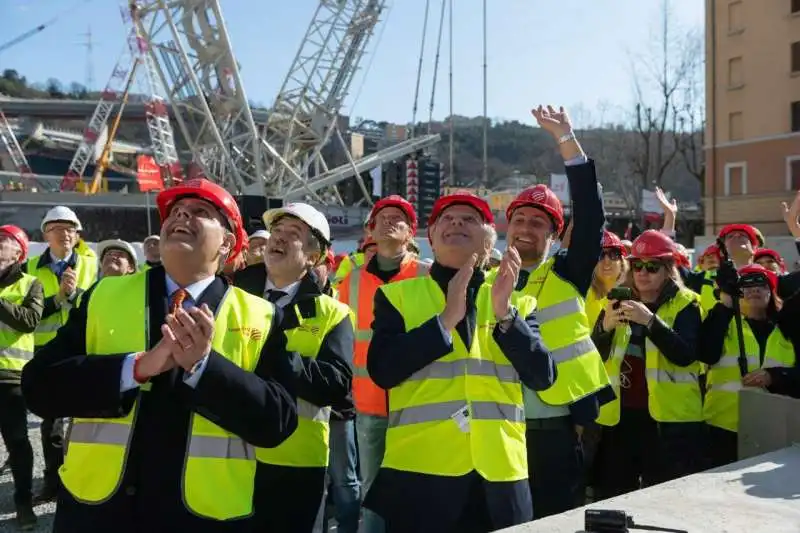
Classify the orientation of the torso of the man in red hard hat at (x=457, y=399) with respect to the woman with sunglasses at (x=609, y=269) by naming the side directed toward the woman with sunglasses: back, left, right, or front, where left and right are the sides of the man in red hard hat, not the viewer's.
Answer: back

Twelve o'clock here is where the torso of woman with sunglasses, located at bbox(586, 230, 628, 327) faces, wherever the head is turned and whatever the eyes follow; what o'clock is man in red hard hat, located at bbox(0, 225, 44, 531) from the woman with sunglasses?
The man in red hard hat is roughly at 1 o'clock from the woman with sunglasses.

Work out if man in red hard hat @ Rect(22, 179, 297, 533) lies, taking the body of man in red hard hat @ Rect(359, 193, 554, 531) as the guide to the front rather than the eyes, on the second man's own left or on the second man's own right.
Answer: on the second man's own right

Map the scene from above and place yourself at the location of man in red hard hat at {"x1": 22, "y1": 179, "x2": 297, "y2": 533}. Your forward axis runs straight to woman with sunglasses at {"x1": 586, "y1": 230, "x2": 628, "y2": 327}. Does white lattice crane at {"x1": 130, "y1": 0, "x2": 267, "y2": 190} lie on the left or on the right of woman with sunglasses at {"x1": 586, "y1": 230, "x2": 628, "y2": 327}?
left

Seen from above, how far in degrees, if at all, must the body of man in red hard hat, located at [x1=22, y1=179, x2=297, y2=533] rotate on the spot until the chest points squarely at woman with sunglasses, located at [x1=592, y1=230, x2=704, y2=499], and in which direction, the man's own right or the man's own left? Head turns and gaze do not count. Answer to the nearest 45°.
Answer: approximately 135° to the man's own left

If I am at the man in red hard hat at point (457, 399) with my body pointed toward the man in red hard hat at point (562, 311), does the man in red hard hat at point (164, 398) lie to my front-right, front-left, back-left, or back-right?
back-left

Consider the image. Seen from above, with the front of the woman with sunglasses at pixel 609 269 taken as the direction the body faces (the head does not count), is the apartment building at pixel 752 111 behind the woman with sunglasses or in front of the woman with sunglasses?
behind

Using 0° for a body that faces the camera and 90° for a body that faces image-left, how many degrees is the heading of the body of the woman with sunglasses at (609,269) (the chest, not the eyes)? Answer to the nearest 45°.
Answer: approximately 45°

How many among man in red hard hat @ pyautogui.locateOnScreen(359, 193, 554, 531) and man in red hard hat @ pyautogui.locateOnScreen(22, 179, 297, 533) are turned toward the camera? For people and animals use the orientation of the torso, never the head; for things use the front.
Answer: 2
